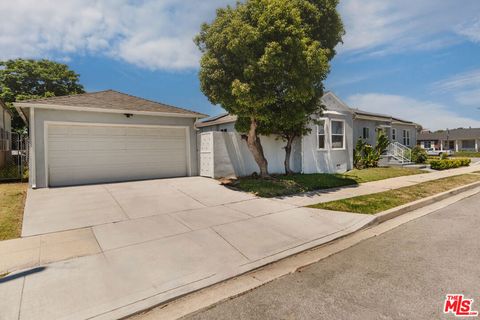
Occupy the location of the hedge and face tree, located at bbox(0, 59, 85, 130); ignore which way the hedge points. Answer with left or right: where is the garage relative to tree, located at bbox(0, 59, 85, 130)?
left

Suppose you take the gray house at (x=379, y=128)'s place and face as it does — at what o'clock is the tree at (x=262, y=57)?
The tree is roughly at 2 o'clock from the gray house.

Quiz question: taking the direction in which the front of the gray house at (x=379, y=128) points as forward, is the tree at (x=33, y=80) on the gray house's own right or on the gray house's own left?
on the gray house's own right

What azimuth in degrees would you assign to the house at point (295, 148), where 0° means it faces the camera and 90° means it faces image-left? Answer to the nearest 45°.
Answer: approximately 315°

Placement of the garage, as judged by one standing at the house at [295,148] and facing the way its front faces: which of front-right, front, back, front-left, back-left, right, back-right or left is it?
right

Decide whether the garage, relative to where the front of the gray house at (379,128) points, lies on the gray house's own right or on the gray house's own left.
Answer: on the gray house's own right
